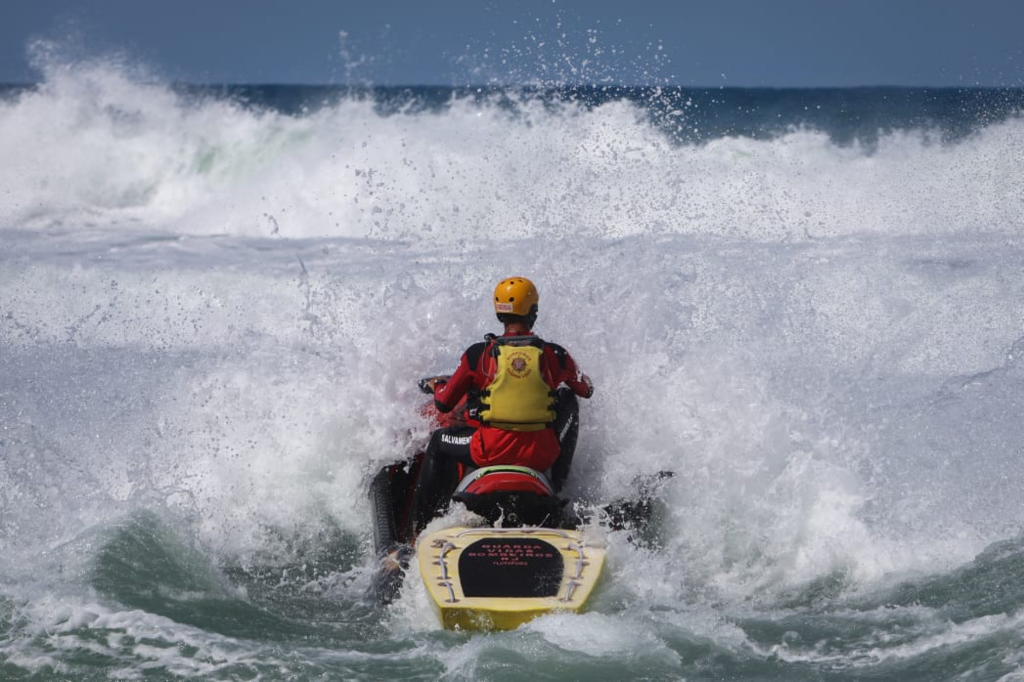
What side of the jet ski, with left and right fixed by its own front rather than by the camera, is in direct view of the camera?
back
